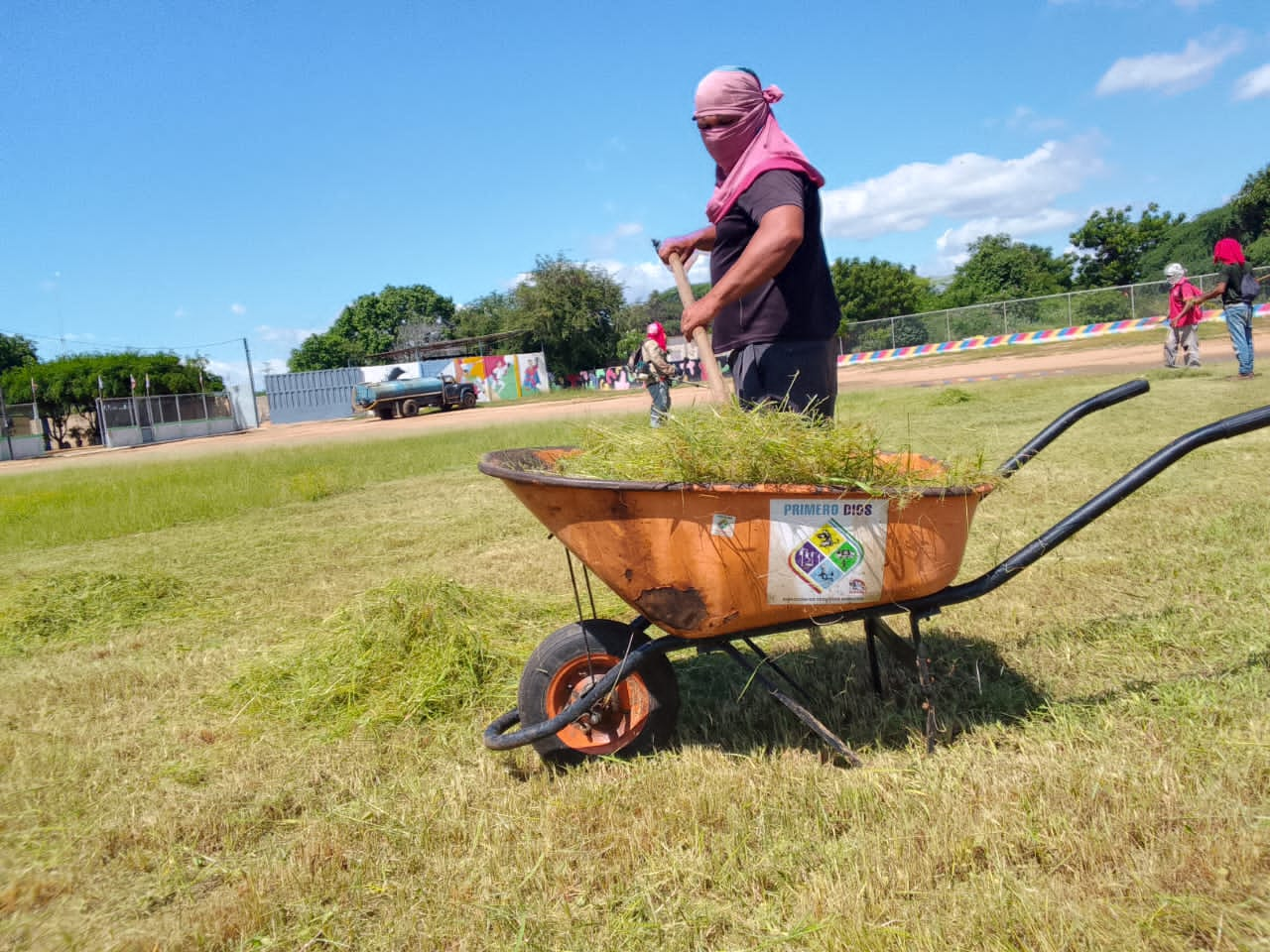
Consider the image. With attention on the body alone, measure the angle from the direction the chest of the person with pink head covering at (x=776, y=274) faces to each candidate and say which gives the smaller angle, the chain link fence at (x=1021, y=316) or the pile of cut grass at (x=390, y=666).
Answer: the pile of cut grass

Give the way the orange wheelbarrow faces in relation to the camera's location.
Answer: facing to the left of the viewer

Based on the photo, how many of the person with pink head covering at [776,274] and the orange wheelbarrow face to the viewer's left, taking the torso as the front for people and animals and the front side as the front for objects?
2

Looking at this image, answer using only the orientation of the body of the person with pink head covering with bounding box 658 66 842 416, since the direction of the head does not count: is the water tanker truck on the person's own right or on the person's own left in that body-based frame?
on the person's own right

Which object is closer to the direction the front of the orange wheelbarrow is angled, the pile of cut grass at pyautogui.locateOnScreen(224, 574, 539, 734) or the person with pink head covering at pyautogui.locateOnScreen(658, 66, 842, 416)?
the pile of cut grass

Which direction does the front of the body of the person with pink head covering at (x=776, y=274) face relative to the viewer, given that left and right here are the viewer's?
facing to the left of the viewer

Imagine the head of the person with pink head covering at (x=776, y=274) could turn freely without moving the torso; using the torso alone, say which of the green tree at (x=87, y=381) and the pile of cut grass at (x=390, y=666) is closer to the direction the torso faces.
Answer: the pile of cut grass

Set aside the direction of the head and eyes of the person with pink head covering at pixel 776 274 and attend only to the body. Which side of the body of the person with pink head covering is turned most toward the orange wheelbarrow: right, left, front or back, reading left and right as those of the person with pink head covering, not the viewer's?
left

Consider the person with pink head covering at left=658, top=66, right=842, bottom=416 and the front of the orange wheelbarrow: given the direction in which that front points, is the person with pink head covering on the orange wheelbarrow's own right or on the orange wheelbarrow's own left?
on the orange wheelbarrow's own right
